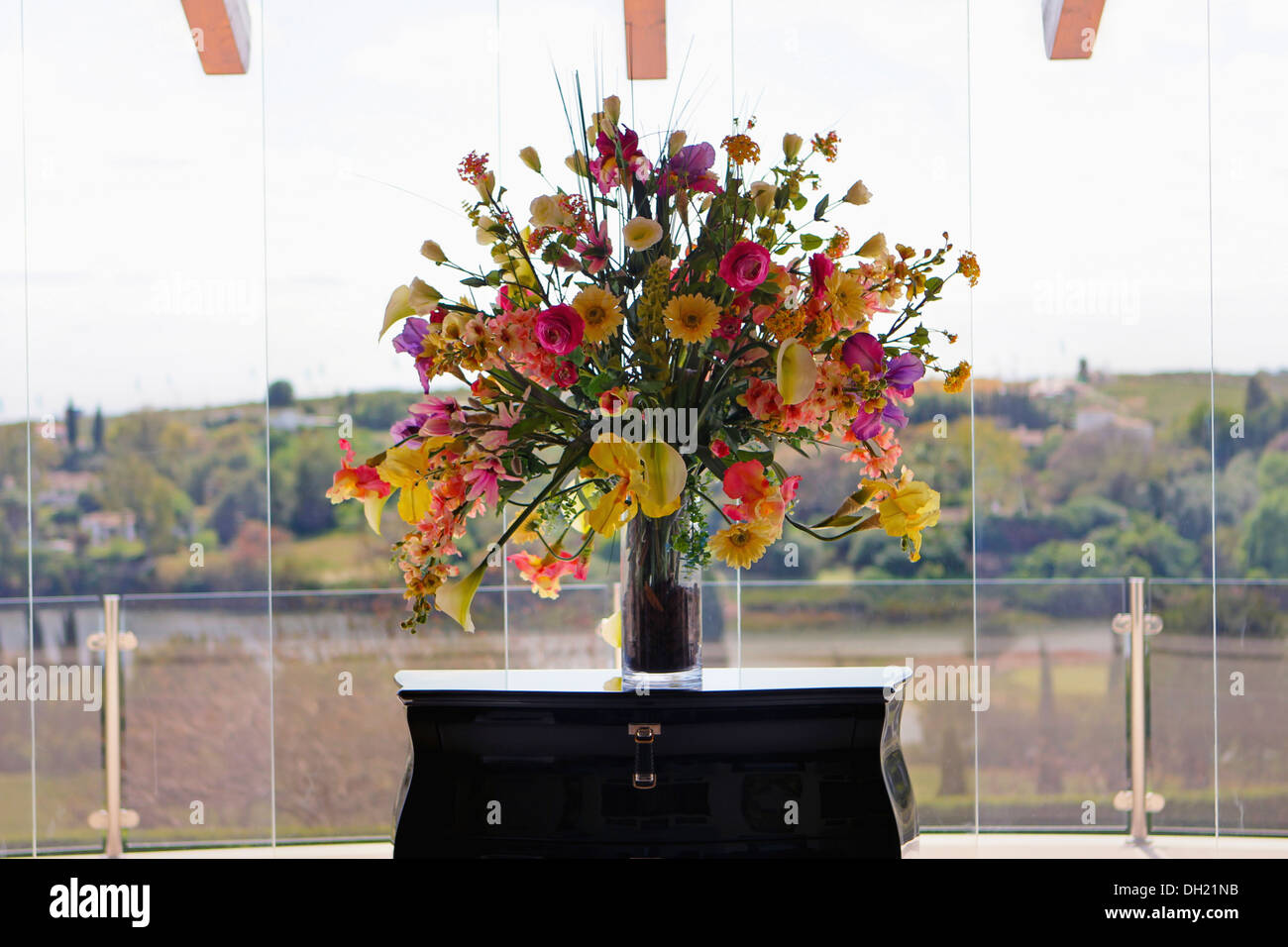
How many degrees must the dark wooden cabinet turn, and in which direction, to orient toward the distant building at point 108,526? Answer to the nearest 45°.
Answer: approximately 135° to its right

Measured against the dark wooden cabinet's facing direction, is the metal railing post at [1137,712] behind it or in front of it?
behind

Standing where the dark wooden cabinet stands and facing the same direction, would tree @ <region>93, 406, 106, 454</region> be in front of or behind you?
behind

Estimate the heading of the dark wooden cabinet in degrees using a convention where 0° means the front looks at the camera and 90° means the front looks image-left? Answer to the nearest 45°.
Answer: approximately 0°
